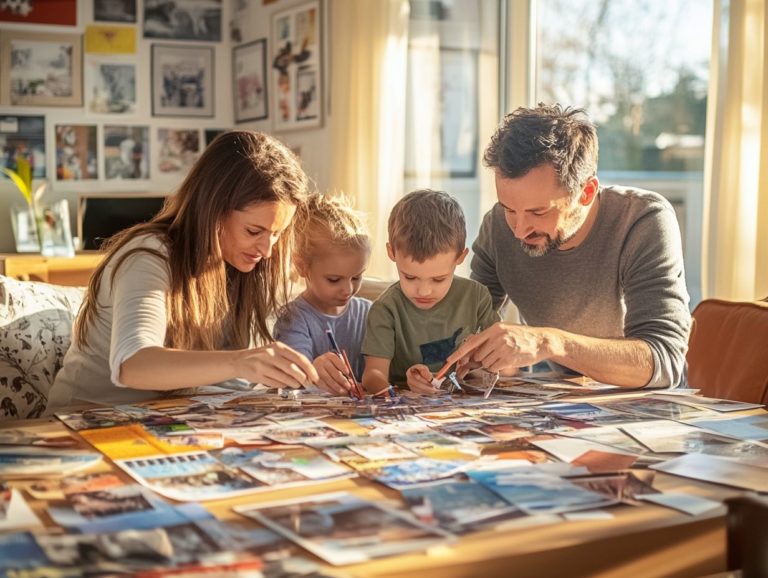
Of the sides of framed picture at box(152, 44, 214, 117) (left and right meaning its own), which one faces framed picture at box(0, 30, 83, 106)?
right

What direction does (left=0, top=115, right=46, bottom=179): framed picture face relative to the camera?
toward the camera

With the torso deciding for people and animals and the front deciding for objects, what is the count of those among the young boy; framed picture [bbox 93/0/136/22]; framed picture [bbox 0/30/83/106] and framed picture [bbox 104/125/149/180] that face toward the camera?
4

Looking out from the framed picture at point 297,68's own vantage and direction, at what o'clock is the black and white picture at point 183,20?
the black and white picture at point 183,20 is roughly at 3 o'clock from the framed picture at point 297,68.

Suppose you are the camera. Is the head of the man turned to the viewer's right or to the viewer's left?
to the viewer's left

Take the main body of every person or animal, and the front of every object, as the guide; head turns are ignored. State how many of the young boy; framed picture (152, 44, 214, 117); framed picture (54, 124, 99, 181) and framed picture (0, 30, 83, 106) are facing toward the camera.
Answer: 4

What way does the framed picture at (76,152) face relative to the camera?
toward the camera

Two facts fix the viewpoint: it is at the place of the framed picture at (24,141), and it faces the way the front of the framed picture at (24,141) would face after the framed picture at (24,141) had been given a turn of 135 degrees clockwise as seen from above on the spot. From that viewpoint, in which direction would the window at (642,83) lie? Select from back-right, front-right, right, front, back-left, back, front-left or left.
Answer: back

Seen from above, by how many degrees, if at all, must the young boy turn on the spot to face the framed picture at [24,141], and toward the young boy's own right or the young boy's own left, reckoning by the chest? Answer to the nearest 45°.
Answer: approximately 135° to the young boy's own right

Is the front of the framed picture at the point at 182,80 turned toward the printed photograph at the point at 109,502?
yes

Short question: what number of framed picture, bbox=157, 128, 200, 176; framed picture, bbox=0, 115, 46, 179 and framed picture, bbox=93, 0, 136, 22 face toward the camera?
3

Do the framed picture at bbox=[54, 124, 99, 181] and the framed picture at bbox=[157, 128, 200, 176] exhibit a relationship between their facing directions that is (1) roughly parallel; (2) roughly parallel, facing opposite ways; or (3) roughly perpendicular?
roughly parallel

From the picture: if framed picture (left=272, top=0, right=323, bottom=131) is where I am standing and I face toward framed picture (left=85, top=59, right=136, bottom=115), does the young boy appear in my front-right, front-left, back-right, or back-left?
back-left
